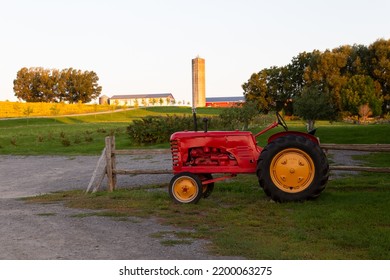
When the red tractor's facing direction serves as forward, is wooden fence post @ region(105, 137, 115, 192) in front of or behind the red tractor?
in front

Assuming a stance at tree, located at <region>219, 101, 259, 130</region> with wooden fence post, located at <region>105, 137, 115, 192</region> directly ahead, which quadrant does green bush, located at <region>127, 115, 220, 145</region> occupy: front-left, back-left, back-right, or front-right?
front-right

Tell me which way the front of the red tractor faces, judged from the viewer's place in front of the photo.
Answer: facing to the left of the viewer

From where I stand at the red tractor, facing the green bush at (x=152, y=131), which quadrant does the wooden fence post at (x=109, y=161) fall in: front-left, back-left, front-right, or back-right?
front-left

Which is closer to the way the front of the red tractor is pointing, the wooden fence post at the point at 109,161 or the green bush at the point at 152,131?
the wooden fence post

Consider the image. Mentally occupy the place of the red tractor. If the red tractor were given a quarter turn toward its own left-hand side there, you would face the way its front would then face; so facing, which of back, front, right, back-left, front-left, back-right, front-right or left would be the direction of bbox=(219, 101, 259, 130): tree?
back

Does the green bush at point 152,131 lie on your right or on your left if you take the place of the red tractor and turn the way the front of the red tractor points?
on your right
